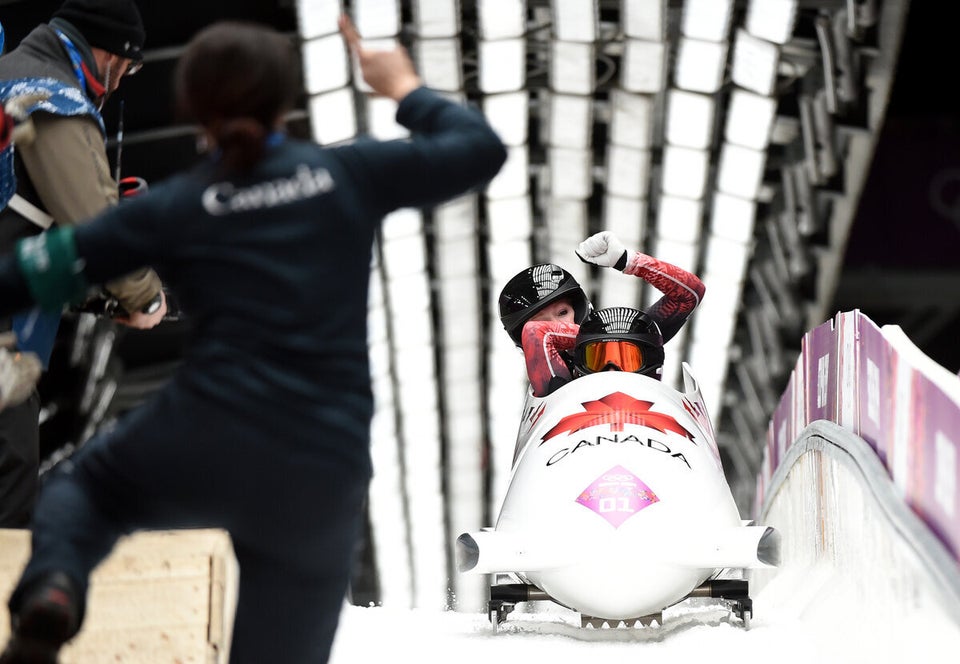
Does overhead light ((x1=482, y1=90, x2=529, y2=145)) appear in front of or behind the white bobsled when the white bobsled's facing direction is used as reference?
behind

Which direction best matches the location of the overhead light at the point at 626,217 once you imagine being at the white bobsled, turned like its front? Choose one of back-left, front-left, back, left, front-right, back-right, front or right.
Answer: back

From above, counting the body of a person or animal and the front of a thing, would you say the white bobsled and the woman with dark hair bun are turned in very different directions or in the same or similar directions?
very different directions

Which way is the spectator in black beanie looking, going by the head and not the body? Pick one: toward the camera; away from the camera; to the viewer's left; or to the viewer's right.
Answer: to the viewer's right

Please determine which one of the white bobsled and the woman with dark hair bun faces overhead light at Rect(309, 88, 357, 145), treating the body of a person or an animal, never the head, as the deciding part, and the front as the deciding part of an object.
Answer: the woman with dark hair bun

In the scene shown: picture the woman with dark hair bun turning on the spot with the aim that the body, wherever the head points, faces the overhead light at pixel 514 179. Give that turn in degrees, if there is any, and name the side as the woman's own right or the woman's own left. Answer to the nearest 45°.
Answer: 0° — they already face it

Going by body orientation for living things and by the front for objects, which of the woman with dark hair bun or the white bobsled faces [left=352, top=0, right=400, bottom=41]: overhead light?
the woman with dark hair bun

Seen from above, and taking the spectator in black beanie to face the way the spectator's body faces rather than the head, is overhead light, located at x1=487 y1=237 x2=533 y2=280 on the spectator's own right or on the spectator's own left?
on the spectator's own left

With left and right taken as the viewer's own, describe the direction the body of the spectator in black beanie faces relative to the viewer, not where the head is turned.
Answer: facing to the right of the viewer

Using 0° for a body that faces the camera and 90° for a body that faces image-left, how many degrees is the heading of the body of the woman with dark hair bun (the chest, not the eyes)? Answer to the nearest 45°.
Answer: approximately 180°

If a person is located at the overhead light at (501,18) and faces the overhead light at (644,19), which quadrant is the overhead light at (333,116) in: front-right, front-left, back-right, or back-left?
back-left

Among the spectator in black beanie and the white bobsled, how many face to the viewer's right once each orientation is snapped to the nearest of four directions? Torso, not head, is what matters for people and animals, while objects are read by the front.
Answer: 1
